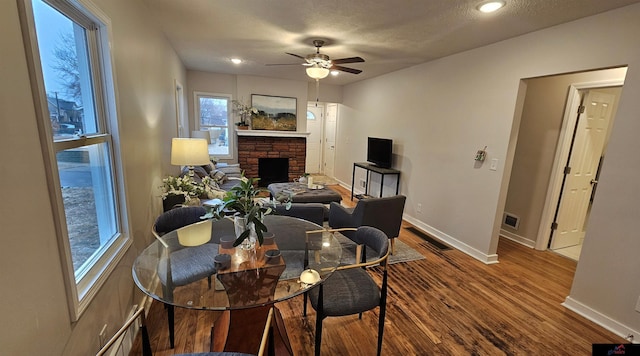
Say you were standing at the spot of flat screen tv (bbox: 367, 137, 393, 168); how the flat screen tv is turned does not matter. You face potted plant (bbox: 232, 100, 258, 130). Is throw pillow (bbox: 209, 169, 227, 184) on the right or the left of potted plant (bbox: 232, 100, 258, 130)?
left

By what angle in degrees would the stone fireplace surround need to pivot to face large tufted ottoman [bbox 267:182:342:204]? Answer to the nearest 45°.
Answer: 0° — it already faces it

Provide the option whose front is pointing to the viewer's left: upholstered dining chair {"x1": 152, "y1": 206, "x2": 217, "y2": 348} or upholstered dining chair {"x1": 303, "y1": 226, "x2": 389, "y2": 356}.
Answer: upholstered dining chair {"x1": 303, "y1": 226, "x2": 389, "y2": 356}

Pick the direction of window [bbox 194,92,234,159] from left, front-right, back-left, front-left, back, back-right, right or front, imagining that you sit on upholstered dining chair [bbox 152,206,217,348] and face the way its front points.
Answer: back-left

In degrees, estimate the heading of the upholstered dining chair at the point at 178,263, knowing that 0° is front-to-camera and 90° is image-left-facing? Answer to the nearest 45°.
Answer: approximately 315°

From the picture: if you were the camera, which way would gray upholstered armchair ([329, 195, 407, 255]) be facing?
facing away from the viewer and to the left of the viewer

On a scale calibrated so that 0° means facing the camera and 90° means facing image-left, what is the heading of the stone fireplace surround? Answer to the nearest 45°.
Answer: approximately 0°

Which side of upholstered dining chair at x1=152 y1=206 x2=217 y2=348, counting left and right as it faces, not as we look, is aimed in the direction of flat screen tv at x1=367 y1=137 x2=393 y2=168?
left

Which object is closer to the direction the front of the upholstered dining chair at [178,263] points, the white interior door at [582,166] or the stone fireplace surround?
the white interior door
